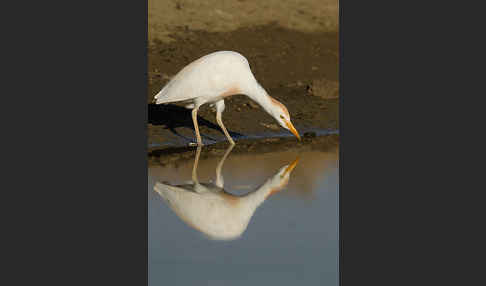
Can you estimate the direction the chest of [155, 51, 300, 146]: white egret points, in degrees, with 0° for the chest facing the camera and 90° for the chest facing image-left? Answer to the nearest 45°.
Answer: approximately 270°
